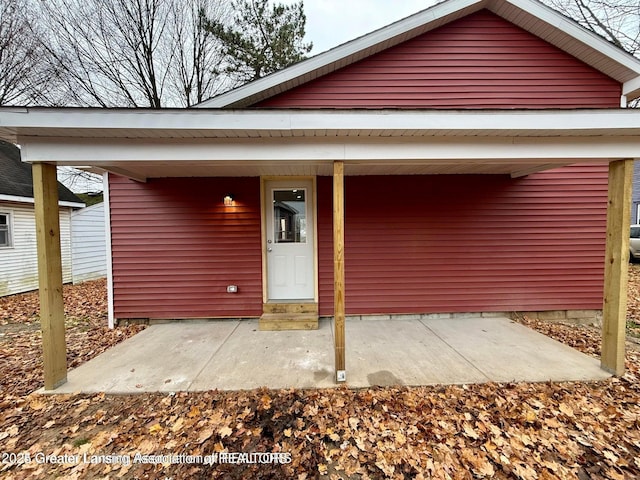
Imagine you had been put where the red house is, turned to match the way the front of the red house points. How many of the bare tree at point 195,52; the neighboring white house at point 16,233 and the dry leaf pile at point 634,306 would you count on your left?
1

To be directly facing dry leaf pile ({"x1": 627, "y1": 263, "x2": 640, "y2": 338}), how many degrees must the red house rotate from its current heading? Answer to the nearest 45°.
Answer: approximately 90° to its left

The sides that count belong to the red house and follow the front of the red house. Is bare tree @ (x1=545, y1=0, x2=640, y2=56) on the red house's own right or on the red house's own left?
on the red house's own left

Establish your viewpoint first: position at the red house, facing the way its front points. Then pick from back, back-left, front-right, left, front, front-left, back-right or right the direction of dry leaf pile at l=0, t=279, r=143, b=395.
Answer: right

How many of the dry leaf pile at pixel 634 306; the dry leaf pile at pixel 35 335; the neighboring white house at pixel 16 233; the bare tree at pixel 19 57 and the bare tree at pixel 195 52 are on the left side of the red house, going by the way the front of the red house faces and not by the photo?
1

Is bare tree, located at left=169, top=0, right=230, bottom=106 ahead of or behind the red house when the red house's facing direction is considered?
behind

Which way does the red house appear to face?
toward the camera

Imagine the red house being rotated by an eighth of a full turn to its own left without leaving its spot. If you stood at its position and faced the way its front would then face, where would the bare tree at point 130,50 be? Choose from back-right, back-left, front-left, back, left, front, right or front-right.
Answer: back

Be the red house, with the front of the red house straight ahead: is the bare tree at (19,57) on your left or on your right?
on your right
